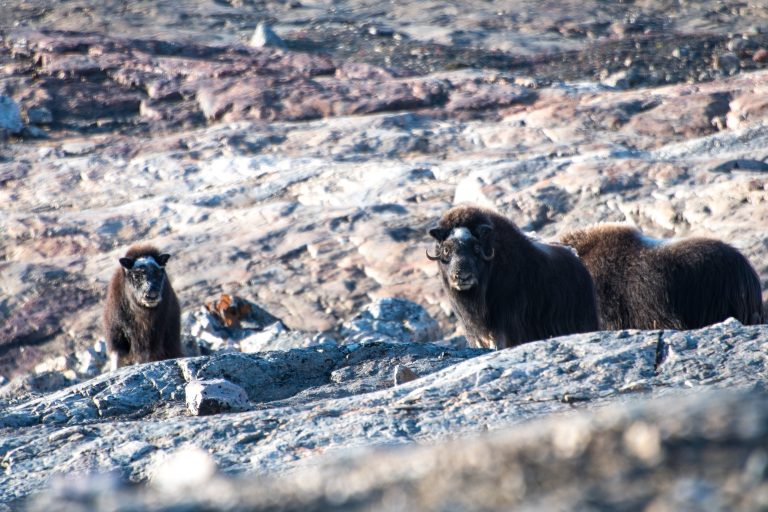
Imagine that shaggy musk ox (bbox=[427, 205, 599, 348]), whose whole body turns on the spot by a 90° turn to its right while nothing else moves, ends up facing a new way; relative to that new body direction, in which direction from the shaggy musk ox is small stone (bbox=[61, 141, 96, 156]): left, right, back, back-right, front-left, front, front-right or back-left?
front

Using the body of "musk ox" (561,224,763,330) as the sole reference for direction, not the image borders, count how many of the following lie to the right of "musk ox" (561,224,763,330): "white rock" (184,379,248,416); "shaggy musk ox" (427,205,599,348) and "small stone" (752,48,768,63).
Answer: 1

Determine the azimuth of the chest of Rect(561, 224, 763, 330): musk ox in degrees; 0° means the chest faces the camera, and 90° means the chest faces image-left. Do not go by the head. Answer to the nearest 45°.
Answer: approximately 90°

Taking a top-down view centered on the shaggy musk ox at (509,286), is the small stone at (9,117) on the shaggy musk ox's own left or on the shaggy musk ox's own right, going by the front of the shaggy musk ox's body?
on the shaggy musk ox's own right

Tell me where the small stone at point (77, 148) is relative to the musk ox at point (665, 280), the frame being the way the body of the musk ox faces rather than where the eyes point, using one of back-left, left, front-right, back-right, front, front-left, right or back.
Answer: front-right

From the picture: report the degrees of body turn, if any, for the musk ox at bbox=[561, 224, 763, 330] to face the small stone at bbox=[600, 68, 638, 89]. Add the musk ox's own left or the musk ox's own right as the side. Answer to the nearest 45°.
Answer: approximately 90° to the musk ox's own right

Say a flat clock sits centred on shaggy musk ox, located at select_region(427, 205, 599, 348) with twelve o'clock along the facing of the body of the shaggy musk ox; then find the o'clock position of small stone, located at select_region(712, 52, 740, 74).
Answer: The small stone is roughly at 5 o'clock from the shaggy musk ox.

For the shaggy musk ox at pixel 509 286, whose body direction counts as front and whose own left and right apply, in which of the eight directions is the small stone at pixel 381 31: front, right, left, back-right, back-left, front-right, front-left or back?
back-right

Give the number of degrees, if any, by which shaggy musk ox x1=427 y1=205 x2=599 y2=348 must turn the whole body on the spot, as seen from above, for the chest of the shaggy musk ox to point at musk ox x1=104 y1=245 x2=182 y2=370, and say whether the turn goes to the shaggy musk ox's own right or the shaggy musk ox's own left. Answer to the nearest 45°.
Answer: approximately 45° to the shaggy musk ox's own right

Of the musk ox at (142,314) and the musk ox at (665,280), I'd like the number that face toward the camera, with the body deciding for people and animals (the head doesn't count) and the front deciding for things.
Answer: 1

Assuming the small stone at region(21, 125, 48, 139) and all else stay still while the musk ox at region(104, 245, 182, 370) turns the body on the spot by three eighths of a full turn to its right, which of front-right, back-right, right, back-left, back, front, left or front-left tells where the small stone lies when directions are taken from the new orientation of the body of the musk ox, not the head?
front-right

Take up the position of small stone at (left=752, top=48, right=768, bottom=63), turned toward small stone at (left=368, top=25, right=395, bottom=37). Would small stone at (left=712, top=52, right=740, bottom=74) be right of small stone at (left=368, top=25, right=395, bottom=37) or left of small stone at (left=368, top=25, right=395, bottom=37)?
left
